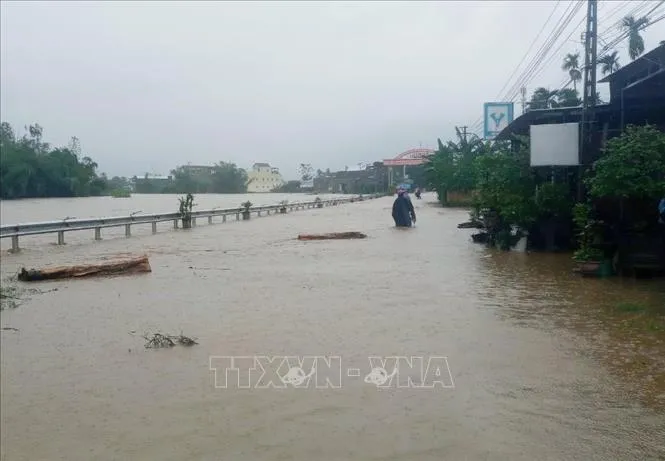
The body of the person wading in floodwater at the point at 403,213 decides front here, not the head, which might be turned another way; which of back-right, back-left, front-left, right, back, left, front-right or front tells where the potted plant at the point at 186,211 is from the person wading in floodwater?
left

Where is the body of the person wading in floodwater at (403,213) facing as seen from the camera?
away from the camera

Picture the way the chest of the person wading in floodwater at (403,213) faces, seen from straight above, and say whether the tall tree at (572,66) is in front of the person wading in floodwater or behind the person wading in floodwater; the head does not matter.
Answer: in front

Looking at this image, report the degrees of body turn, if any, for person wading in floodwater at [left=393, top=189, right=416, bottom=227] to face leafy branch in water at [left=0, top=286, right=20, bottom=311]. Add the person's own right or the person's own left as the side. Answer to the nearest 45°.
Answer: approximately 180°

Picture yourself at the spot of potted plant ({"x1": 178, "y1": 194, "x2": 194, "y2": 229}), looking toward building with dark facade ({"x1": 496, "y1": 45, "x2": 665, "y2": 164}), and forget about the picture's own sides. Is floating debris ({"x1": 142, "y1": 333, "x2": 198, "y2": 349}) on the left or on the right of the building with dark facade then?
right

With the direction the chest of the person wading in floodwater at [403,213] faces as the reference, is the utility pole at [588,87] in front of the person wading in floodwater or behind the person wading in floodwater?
behind

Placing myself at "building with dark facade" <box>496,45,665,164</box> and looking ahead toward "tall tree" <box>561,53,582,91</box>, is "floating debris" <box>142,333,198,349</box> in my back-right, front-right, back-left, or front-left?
back-left

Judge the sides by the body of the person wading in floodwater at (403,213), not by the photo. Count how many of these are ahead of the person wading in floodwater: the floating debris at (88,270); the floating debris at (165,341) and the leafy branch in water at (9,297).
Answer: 0

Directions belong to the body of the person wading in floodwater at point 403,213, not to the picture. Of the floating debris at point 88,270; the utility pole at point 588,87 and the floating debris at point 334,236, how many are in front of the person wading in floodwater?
0

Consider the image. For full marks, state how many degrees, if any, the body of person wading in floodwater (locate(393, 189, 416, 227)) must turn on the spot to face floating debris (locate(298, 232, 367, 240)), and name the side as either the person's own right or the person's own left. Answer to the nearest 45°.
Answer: approximately 135° to the person's own left

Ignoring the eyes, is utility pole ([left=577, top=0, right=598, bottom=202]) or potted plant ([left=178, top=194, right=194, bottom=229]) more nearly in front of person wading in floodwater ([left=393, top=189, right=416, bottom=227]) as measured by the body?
the potted plant

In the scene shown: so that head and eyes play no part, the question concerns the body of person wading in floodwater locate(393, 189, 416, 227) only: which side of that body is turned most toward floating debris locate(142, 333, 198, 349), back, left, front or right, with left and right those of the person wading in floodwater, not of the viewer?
back
